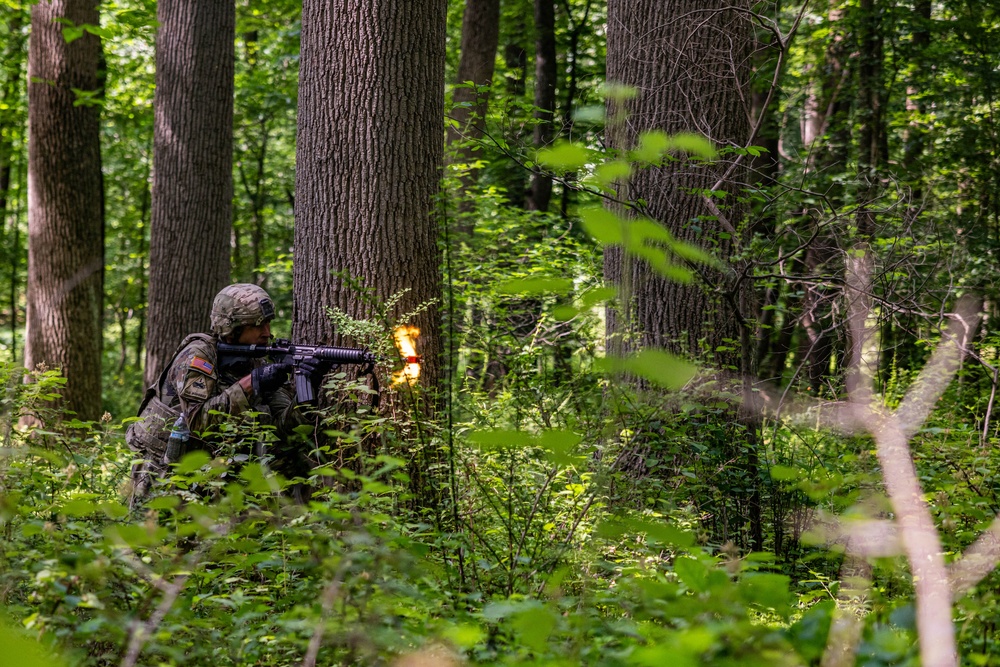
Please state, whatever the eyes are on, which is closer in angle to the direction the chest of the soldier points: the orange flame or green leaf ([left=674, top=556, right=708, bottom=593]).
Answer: the orange flame

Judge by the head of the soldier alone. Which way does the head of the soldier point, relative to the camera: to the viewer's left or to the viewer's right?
to the viewer's right

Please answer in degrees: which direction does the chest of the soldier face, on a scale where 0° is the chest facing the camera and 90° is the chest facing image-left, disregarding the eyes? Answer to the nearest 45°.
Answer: approximately 270°

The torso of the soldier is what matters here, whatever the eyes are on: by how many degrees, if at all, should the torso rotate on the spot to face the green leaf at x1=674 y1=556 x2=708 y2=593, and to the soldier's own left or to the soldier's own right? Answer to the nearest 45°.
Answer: approximately 90° to the soldier's own right

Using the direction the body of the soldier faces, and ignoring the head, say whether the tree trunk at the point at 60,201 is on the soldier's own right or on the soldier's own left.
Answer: on the soldier's own left

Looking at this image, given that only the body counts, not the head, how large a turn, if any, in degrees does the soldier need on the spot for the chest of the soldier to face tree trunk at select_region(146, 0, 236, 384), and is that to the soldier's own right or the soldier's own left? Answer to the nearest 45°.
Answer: approximately 90° to the soldier's own left
